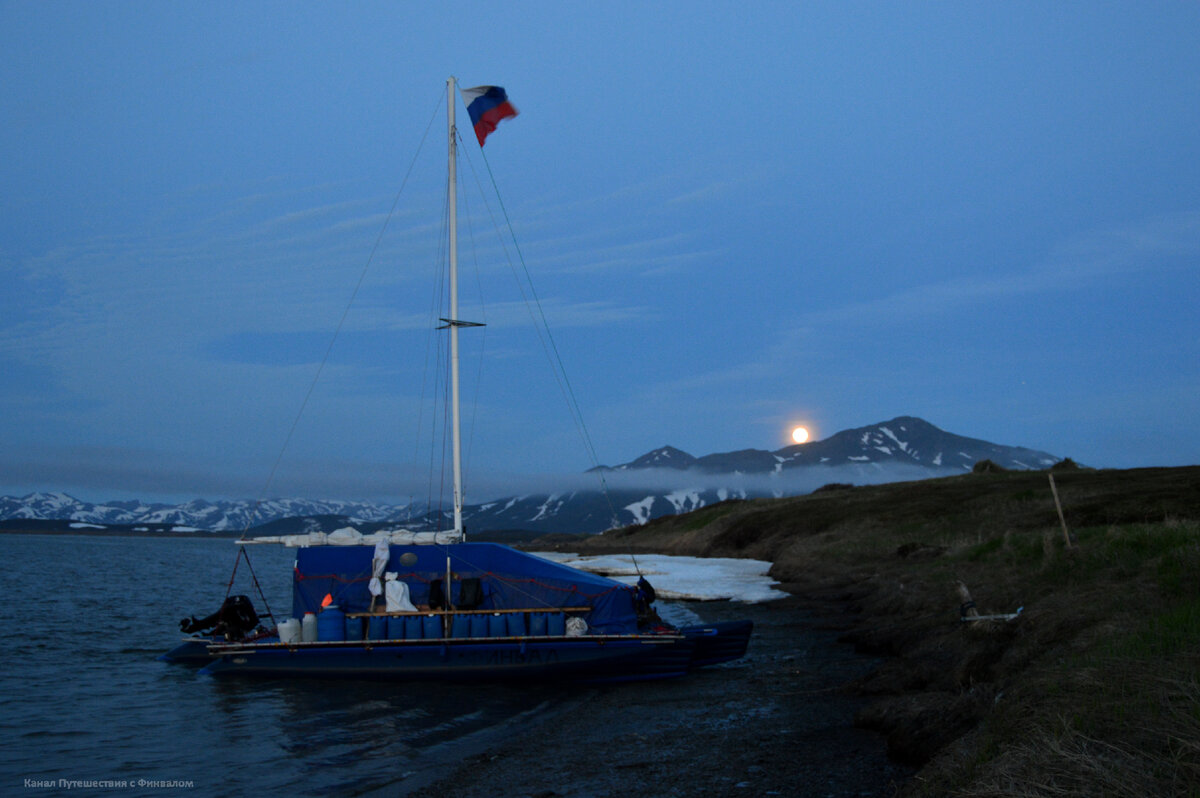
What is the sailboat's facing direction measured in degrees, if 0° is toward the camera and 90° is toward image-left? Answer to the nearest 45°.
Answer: approximately 270°
